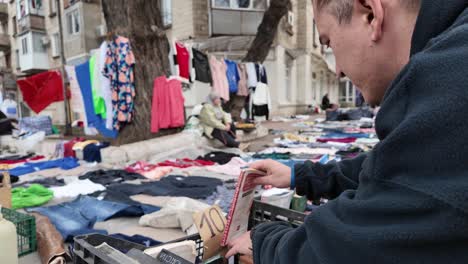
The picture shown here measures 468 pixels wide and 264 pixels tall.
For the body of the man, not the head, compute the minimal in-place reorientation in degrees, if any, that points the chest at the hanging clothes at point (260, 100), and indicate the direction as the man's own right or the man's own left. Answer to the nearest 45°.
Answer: approximately 90° to the man's own right

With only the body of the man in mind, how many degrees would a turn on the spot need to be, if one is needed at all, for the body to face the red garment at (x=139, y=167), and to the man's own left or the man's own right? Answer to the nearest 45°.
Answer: approximately 45° to the man's own right

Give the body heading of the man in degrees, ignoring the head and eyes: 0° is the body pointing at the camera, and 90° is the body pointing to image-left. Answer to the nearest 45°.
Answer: approximately 90°

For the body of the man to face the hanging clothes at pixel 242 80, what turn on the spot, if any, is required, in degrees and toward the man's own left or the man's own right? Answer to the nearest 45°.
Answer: approximately 90° to the man's own right

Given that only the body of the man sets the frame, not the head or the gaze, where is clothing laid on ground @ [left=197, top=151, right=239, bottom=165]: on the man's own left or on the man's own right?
on the man's own right

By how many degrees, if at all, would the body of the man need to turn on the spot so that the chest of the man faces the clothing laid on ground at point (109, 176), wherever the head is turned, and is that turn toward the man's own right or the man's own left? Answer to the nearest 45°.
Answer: approximately 45° to the man's own right

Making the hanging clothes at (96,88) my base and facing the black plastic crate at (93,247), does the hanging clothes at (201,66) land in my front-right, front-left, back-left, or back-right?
back-left

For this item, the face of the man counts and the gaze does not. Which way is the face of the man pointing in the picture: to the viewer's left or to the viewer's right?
to the viewer's left

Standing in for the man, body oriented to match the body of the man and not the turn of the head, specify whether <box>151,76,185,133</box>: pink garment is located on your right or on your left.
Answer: on your right

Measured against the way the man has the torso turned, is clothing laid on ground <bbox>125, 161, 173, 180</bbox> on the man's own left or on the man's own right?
on the man's own right
